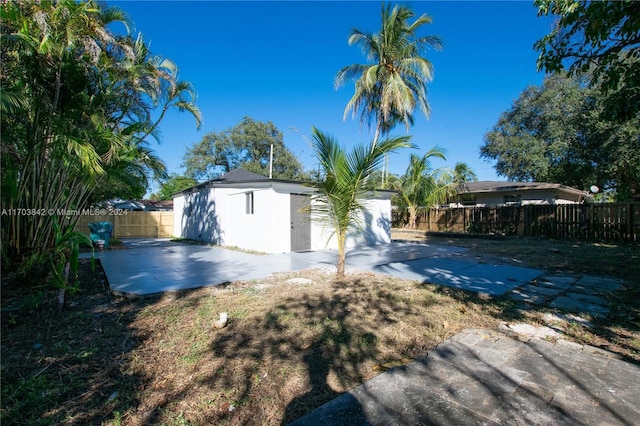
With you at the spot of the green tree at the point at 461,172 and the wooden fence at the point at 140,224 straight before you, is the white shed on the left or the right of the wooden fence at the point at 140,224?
left

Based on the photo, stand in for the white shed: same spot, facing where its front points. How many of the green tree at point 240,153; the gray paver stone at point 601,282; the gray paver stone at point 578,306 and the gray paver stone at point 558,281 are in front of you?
3

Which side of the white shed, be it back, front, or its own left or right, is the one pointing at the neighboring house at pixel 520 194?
left

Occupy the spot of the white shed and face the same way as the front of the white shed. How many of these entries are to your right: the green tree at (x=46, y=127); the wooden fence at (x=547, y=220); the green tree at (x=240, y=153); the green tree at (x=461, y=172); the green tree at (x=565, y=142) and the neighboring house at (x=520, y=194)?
1

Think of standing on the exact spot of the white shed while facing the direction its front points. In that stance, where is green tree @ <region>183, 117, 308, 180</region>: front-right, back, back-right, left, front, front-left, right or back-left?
back-left

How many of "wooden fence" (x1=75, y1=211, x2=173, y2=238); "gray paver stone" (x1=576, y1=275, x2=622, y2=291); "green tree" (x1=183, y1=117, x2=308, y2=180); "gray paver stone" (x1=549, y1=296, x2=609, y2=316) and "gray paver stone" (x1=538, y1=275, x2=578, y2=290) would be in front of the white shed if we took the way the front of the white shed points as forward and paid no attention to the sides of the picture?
3

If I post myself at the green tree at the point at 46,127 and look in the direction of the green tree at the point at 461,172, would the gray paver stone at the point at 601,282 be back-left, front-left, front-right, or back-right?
front-right

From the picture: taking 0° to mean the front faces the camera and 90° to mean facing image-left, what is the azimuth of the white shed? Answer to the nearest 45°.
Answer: approximately 315°

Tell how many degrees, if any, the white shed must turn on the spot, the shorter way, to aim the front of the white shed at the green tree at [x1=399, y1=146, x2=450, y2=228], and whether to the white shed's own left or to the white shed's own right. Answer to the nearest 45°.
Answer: approximately 90° to the white shed's own left

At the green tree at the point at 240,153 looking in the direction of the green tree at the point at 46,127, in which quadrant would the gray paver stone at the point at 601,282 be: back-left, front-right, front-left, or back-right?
front-left

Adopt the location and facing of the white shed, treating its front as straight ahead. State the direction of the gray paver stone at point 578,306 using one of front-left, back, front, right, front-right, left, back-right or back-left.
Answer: front

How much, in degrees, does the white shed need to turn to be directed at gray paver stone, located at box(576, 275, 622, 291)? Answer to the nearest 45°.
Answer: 0° — it already faces it

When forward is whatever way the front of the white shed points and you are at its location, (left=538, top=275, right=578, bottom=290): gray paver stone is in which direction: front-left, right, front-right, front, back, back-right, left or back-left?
front
